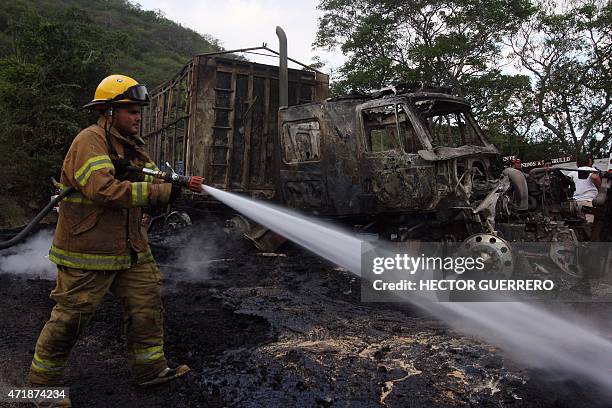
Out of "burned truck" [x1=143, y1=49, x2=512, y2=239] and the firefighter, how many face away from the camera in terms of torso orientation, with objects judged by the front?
0

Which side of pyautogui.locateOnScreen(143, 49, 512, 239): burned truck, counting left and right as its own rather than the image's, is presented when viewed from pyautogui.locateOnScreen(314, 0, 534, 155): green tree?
left

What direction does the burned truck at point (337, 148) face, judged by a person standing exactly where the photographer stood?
facing the viewer and to the right of the viewer

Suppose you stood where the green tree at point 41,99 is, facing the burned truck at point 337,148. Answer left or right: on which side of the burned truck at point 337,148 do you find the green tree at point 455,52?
left

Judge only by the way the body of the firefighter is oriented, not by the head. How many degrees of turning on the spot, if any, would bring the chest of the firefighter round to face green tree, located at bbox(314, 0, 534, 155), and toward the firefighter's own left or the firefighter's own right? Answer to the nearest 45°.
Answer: approximately 45° to the firefighter's own left

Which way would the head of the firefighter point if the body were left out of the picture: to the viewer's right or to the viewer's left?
to the viewer's right

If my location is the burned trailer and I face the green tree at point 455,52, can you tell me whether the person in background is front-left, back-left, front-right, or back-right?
front-right

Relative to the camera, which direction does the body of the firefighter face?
to the viewer's right

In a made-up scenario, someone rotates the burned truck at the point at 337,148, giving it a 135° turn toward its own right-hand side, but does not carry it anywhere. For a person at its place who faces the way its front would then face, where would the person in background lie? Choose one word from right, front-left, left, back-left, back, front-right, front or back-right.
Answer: back

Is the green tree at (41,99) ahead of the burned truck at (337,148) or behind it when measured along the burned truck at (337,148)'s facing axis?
behind
